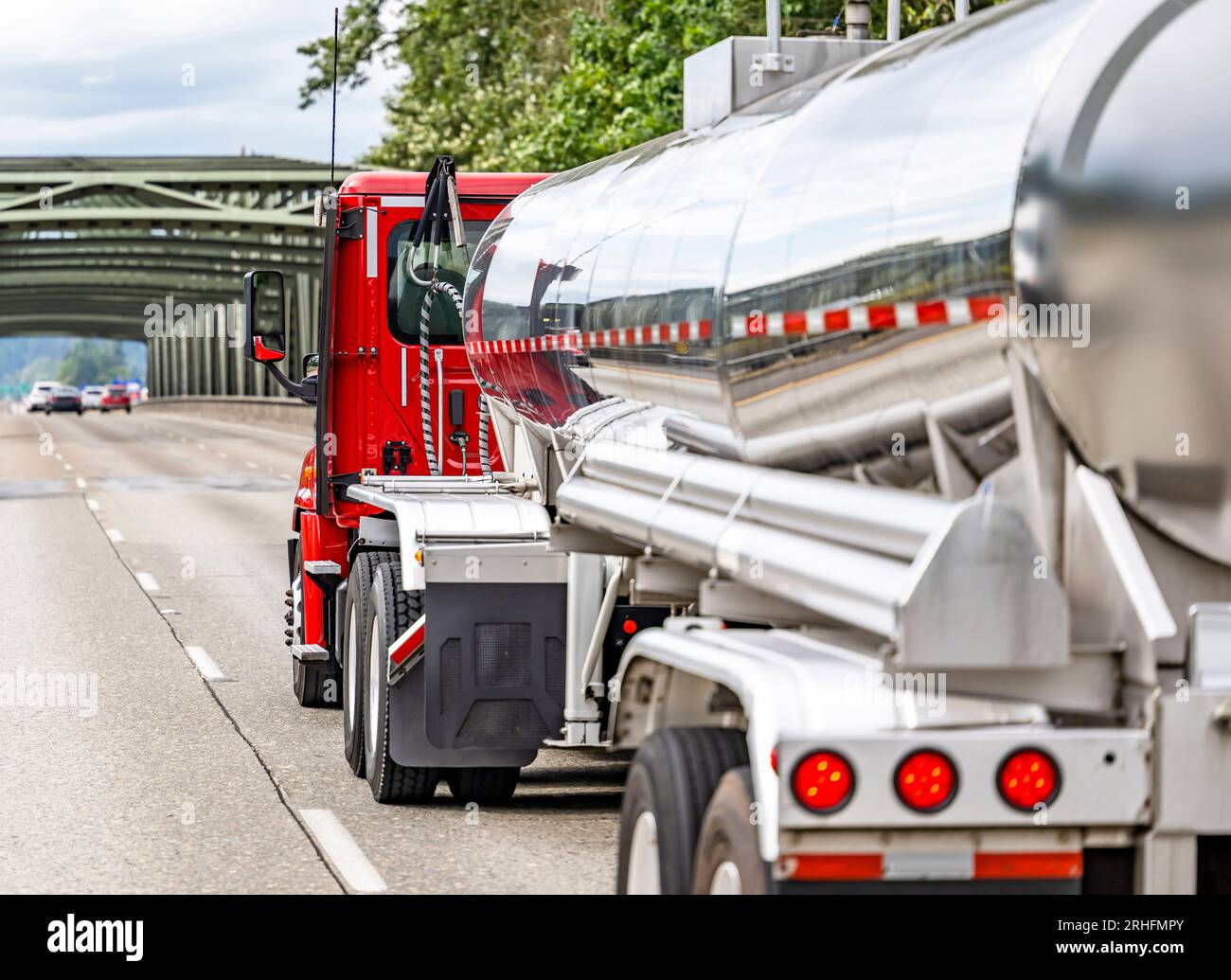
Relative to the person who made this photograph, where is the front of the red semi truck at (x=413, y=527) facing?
facing away from the viewer

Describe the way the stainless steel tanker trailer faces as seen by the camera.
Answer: facing away from the viewer and to the left of the viewer

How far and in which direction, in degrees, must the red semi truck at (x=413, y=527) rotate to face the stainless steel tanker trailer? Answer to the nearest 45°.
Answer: approximately 180°
